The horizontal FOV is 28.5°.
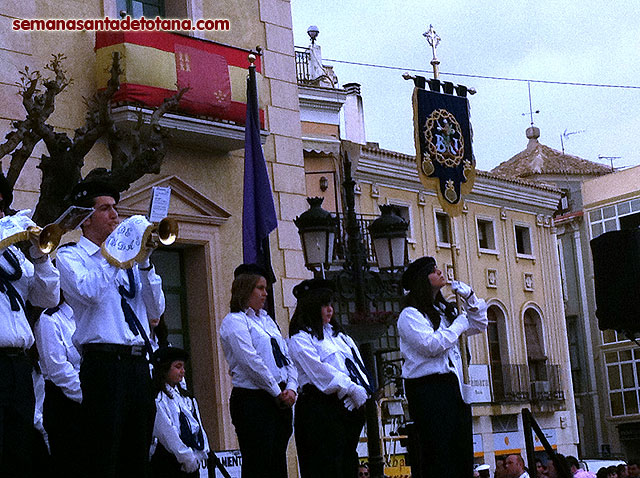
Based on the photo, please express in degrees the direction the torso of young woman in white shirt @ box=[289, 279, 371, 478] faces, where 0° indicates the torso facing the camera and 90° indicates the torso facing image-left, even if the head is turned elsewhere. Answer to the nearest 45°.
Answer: approximately 315°

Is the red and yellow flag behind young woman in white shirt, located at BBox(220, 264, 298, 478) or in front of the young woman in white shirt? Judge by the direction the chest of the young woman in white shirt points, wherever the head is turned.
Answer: behind

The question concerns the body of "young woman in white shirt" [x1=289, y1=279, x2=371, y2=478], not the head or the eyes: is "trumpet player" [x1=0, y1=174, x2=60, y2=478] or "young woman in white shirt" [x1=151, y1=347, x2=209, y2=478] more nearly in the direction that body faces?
the trumpet player

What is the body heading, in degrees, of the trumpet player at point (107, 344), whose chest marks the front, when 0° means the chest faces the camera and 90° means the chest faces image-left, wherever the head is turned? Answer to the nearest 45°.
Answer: approximately 315°

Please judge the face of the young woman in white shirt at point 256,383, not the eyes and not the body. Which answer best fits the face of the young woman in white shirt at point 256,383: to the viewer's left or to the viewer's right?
to the viewer's right
